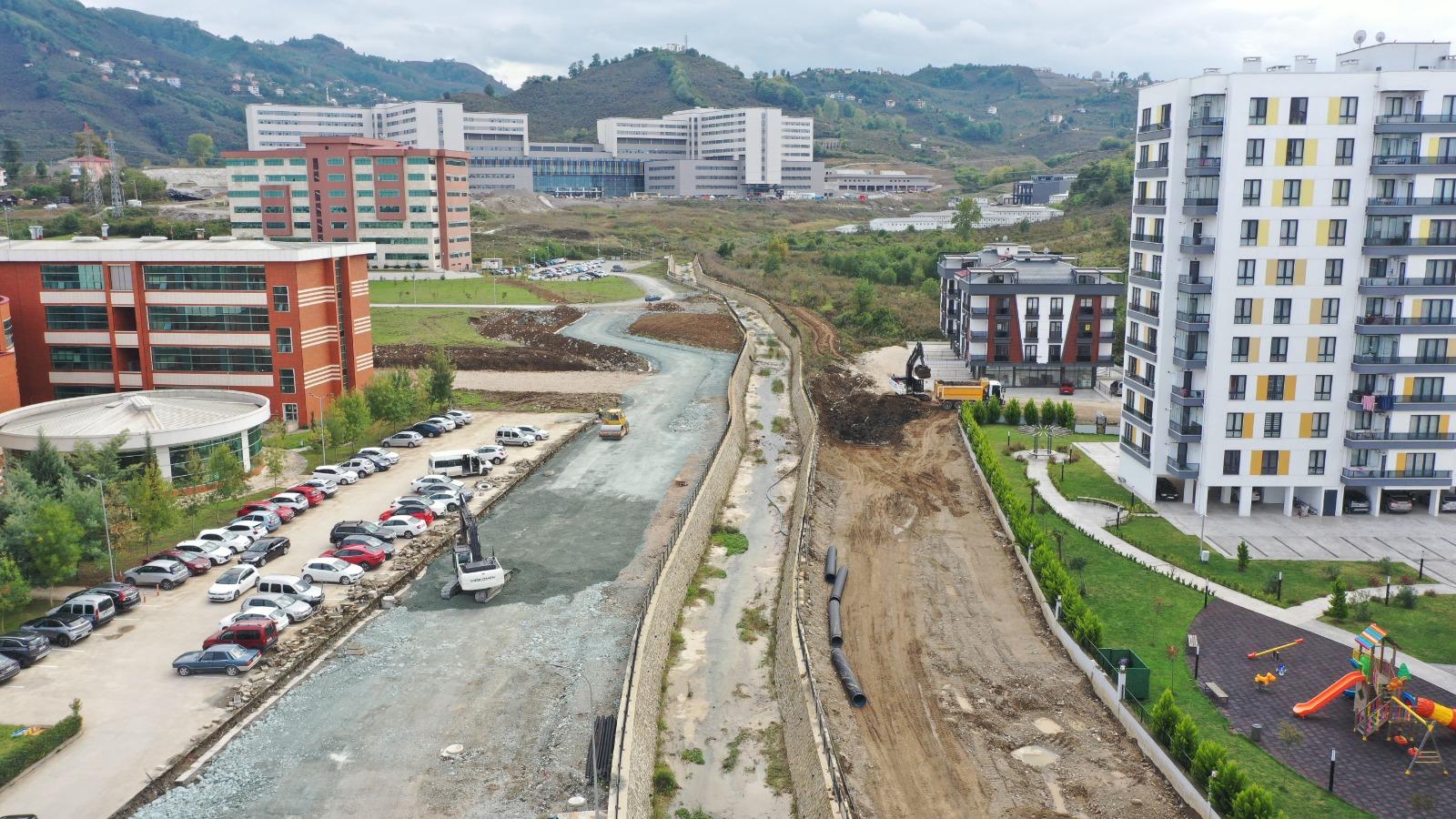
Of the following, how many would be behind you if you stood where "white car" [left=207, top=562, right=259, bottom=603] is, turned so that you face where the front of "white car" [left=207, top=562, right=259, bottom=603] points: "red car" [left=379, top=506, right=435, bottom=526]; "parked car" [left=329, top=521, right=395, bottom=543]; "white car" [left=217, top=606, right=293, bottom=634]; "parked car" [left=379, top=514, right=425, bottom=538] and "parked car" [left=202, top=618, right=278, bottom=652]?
3

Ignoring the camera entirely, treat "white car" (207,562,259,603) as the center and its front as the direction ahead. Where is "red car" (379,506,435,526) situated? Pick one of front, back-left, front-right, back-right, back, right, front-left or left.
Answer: back

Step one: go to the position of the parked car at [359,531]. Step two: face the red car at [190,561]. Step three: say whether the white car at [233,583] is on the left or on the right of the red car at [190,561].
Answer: left

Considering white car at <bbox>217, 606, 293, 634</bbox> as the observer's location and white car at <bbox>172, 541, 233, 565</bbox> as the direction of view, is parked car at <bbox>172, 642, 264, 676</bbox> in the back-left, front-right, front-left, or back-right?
back-left

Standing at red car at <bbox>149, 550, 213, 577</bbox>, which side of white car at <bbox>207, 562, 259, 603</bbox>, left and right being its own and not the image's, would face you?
right

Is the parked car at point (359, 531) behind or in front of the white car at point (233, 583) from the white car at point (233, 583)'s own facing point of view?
behind

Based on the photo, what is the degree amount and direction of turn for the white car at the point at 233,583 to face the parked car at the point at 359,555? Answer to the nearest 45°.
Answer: approximately 135° to its left

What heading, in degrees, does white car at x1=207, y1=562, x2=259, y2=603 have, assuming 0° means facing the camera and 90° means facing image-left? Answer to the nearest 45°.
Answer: approximately 45°

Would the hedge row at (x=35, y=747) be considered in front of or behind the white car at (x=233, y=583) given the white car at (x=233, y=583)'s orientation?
in front

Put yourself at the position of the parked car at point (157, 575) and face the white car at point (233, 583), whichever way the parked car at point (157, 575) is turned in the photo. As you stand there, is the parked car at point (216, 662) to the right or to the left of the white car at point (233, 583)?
right

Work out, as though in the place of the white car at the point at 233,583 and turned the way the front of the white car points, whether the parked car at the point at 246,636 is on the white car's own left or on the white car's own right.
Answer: on the white car's own left

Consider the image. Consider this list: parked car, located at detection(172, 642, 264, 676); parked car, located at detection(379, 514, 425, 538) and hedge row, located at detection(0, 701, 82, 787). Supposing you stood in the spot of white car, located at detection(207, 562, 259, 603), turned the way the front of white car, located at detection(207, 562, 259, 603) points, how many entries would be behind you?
1
